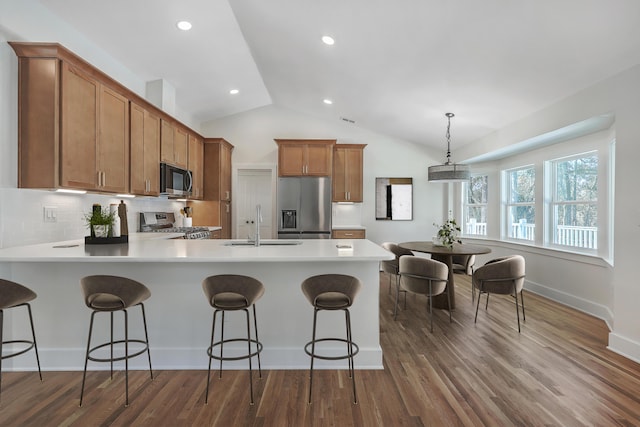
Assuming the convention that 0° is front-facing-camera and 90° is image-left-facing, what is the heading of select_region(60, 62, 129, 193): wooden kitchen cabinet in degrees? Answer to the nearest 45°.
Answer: approximately 315°

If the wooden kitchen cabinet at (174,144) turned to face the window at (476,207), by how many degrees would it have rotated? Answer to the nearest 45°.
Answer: approximately 45° to its left

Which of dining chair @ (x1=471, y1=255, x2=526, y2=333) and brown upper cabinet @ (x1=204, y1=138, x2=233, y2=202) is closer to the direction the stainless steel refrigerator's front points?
the dining chair

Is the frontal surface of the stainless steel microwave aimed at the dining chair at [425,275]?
yes

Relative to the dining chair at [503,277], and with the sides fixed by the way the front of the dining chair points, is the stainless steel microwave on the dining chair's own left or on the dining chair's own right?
on the dining chair's own left

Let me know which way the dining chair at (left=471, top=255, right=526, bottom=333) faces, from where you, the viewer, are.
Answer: facing away from the viewer and to the left of the viewer

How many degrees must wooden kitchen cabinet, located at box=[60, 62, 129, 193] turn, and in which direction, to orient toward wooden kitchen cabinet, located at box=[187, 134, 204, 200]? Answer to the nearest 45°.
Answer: approximately 90° to its left
